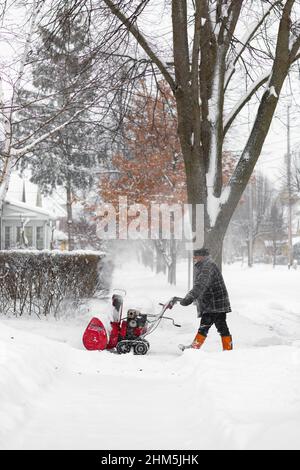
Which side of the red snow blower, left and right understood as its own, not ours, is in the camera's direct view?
left

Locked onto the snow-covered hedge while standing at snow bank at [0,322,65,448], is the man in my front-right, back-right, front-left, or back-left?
front-right

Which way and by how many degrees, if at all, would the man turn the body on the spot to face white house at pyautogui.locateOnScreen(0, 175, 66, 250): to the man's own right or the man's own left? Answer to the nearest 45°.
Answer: approximately 45° to the man's own right

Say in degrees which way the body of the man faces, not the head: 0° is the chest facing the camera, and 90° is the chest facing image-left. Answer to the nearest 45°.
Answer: approximately 90°

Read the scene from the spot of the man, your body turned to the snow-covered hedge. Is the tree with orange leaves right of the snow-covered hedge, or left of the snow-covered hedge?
right

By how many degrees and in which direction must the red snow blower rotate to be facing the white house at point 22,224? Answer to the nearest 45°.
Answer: approximately 90° to its right

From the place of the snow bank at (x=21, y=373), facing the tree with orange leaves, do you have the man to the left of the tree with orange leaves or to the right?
right

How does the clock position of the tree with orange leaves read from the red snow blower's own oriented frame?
The tree with orange leaves is roughly at 3 o'clock from the red snow blower.

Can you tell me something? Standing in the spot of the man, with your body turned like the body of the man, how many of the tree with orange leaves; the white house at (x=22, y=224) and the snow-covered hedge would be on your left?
0

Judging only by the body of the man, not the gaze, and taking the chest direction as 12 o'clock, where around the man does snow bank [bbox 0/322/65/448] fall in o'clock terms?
The snow bank is roughly at 10 o'clock from the man.

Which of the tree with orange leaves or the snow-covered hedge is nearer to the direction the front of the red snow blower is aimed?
the snow-covered hedge

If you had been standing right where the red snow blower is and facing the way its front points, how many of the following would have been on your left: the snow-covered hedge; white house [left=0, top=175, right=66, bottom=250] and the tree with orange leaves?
0
